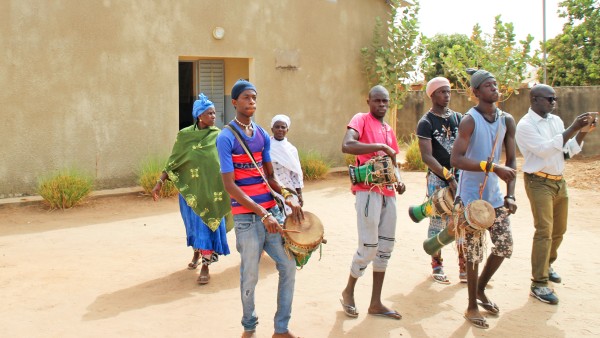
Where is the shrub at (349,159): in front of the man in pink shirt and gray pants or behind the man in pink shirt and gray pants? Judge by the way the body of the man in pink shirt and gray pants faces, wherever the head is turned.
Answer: behind

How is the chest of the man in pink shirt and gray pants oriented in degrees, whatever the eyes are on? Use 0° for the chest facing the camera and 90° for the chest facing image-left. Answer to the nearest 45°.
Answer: approximately 315°

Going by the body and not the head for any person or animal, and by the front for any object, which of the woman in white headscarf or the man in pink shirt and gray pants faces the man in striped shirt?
the woman in white headscarf

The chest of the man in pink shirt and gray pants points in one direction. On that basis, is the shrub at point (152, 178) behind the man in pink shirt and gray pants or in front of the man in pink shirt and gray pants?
behind

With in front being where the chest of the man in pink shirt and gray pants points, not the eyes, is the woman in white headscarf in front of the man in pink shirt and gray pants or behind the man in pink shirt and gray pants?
behind

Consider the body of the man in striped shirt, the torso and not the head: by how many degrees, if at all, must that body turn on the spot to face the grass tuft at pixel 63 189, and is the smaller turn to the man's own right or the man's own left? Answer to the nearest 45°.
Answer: approximately 180°

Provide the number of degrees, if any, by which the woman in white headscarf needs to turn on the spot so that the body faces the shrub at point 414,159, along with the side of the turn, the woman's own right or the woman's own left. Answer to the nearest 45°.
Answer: approximately 180°

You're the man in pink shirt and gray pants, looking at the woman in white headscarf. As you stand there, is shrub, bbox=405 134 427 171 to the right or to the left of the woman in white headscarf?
right
